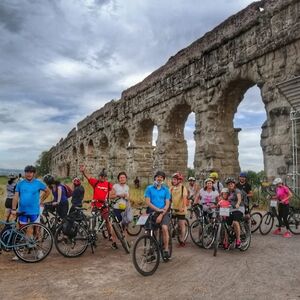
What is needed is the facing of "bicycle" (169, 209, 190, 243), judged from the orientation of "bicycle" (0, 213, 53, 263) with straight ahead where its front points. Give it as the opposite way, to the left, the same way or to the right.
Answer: to the left

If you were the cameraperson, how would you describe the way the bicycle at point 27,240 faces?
facing to the left of the viewer

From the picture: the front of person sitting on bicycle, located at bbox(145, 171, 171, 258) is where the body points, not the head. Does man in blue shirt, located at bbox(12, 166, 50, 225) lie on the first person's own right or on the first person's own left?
on the first person's own right

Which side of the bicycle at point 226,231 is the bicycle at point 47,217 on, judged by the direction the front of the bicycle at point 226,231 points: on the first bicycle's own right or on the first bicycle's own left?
on the first bicycle's own right

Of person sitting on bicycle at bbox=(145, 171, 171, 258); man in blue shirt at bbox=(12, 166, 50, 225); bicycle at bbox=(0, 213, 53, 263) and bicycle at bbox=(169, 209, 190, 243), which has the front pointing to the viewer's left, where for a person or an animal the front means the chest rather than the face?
bicycle at bbox=(0, 213, 53, 263)

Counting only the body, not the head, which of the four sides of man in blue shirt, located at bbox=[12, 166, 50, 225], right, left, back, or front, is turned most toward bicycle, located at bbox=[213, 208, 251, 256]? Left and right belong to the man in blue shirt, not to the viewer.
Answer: left

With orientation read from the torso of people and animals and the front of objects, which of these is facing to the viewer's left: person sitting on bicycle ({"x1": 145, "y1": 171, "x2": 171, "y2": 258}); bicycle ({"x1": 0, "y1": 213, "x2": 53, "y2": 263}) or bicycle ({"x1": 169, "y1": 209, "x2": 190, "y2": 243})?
bicycle ({"x1": 0, "y1": 213, "x2": 53, "y2": 263})

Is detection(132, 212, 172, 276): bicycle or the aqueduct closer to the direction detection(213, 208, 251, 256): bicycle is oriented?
the bicycle

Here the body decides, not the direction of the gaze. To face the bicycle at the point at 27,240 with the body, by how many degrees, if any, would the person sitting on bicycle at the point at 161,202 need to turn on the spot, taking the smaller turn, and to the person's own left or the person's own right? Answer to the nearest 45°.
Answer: approximately 90° to the person's own right

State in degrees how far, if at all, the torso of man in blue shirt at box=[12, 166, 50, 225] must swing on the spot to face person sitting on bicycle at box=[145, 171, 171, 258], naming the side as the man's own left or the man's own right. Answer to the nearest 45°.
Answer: approximately 45° to the man's own left
